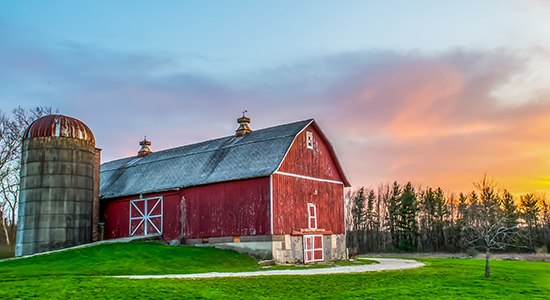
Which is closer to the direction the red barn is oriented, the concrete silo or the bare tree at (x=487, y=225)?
the bare tree

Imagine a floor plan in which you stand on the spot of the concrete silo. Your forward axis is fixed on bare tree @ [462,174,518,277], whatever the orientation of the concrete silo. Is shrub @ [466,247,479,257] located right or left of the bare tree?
left

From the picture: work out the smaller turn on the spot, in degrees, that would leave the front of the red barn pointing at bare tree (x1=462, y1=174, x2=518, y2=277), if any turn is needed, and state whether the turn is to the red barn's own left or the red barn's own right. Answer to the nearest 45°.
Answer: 0° — it already faces it

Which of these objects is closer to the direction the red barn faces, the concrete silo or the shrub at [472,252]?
the shrub

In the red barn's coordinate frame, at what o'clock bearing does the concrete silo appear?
The concrete silo is roughly at 5 o'clock from the red barn.

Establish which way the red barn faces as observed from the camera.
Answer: facing the viewer and to the right of the viewer
